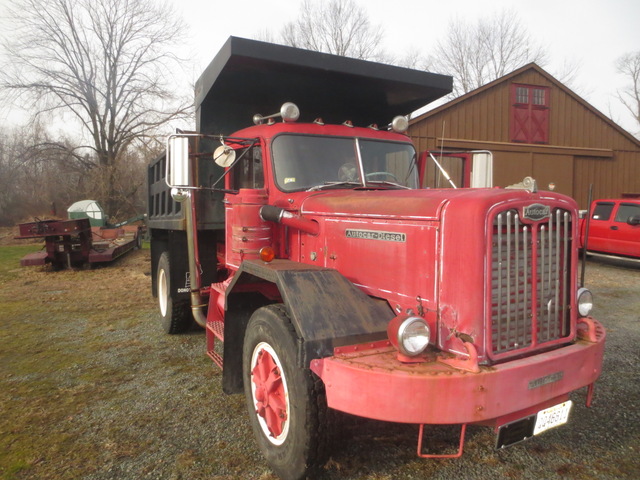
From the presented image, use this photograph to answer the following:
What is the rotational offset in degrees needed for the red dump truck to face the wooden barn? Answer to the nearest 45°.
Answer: approximately 135° to its left

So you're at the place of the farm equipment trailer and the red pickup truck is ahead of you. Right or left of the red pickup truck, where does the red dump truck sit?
right

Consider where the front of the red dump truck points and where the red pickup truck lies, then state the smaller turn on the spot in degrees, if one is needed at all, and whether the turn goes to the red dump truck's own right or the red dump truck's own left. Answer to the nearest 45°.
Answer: approximately 90° to the red dump truck's own left

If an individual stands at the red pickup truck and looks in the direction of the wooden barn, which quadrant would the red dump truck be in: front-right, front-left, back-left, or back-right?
back-left

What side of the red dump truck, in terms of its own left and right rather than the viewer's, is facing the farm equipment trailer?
back

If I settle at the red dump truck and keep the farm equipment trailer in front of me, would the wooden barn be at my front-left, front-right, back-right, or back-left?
front-right

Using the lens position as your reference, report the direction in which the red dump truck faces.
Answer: facing the viewer and to the right of the viewer
